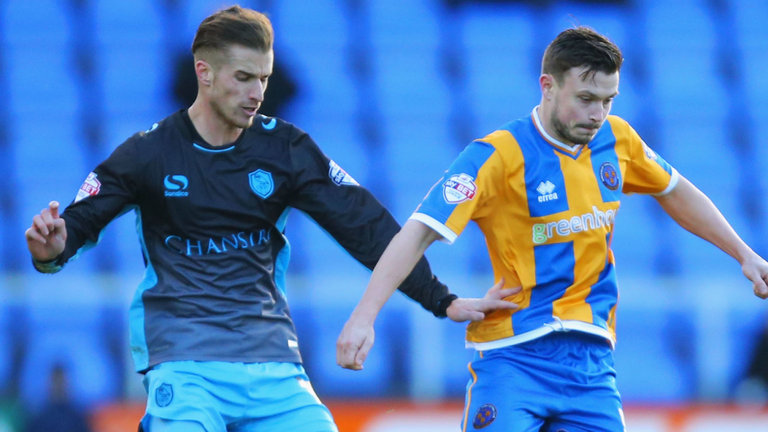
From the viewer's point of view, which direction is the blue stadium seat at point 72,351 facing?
toward the camera

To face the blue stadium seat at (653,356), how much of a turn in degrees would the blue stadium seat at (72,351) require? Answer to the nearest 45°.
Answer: approximately 90° to its left

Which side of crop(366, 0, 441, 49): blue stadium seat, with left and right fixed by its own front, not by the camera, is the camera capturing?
front

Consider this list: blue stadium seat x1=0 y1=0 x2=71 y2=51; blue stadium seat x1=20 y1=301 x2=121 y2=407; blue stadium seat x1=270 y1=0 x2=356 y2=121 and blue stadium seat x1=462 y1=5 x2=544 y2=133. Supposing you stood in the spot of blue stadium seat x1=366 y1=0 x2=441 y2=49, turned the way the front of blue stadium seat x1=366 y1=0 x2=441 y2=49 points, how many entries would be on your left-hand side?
1

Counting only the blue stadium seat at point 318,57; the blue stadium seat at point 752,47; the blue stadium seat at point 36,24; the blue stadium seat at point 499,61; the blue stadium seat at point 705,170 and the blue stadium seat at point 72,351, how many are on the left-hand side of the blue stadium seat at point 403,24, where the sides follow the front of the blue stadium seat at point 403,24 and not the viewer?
3

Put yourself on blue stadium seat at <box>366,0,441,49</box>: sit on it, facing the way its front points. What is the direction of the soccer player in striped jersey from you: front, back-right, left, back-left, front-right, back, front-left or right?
front

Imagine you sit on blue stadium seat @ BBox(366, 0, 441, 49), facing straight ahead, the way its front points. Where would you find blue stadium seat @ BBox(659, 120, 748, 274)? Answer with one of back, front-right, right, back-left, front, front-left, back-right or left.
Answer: left

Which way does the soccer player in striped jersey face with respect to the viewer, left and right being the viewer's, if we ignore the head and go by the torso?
facing the viewer and to the right of the viewer

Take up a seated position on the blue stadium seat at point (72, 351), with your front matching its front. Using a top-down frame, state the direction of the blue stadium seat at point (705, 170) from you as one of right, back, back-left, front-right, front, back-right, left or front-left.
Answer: left

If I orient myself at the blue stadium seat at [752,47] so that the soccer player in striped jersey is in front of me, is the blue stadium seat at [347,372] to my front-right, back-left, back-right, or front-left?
front-right

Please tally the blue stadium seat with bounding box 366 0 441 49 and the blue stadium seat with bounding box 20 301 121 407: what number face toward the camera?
2
